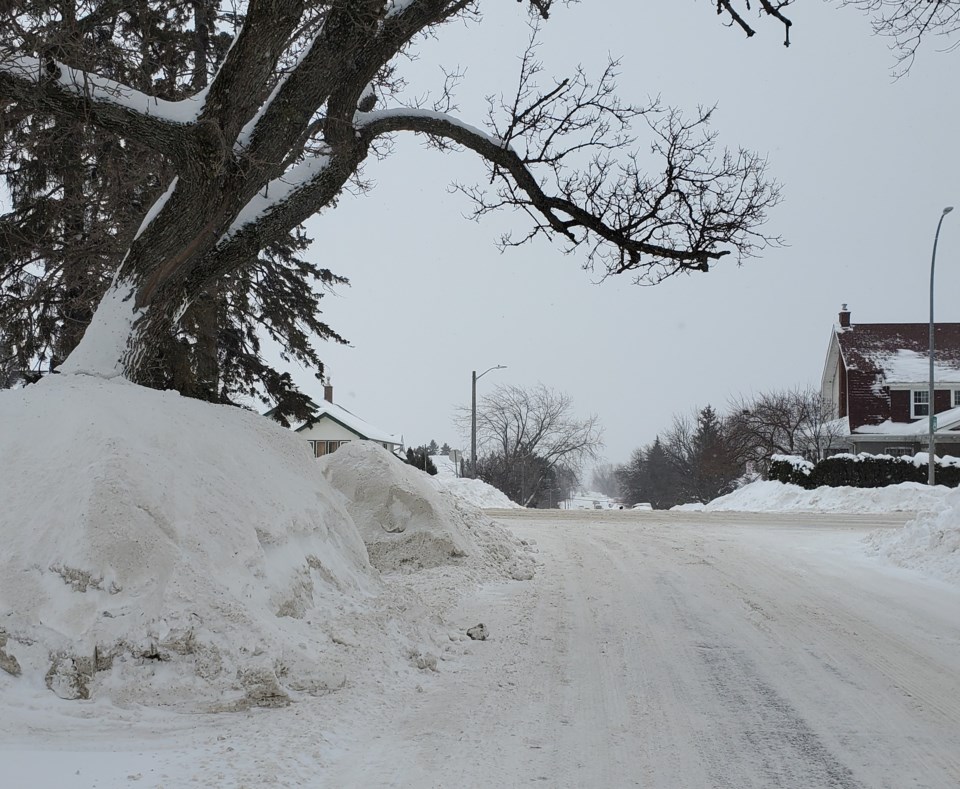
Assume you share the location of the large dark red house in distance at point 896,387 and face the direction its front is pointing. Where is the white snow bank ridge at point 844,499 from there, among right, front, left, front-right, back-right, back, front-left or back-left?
front

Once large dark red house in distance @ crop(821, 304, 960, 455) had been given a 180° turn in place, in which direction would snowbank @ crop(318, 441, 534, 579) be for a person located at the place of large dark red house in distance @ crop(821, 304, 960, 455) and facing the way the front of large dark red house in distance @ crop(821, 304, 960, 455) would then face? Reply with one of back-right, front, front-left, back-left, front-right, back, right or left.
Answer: back

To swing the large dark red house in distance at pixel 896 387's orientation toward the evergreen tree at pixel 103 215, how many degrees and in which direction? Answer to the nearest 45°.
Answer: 0° — it already faces it
